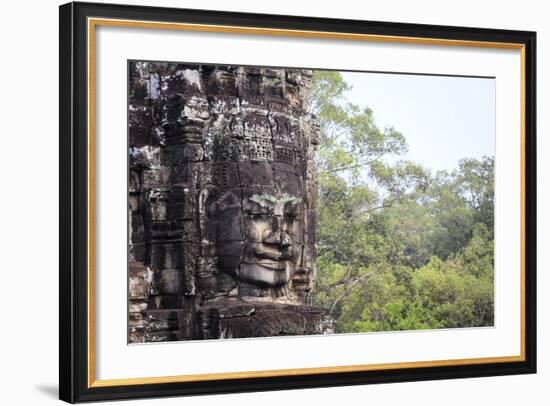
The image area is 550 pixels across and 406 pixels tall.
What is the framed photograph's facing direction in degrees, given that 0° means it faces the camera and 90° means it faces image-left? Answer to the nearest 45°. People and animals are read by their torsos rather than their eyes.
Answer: approximately 315°
